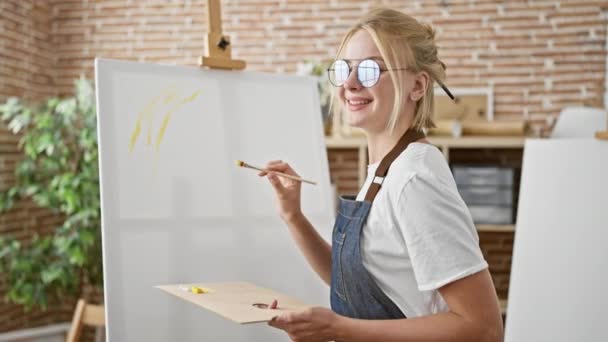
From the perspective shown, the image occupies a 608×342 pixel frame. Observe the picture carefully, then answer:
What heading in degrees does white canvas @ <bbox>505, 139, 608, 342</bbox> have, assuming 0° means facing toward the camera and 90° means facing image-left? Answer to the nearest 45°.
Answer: approximately 0°

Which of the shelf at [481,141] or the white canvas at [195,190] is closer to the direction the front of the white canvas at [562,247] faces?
the white canvas

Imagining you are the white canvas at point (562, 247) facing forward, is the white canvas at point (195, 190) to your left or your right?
on your right

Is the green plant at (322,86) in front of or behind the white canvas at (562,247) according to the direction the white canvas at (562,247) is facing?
behind

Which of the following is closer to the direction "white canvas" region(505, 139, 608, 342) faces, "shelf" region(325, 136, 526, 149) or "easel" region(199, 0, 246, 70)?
the easel

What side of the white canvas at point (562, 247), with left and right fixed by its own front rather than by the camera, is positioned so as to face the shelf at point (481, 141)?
back

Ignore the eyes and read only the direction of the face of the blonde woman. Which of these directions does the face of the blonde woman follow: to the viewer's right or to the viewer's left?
to the viewer's left

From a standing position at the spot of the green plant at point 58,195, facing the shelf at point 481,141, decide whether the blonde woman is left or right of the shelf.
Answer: right

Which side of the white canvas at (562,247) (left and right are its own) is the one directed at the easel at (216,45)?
right

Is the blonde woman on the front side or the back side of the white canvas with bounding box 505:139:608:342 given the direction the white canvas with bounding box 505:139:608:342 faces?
on the front side
